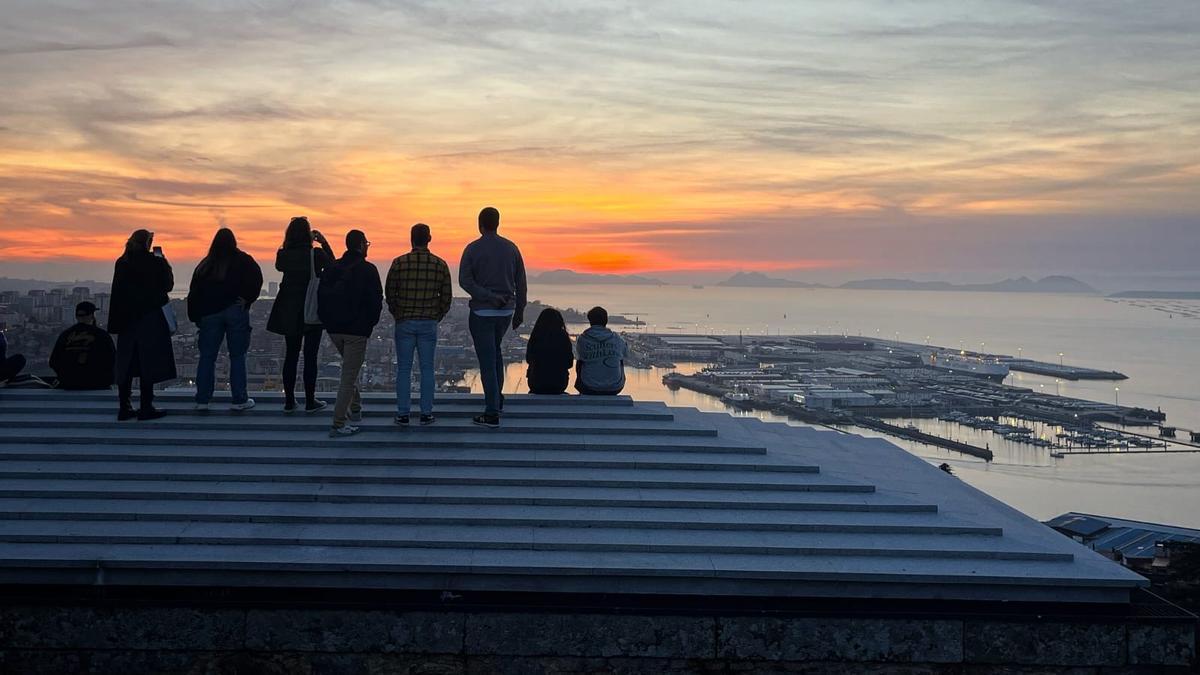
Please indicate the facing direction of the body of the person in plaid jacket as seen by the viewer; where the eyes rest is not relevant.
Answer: away from the camera

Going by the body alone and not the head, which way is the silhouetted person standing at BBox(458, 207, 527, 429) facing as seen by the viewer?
away from the camera

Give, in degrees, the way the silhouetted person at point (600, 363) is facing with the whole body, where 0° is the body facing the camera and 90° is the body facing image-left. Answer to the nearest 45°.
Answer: approximately 180°

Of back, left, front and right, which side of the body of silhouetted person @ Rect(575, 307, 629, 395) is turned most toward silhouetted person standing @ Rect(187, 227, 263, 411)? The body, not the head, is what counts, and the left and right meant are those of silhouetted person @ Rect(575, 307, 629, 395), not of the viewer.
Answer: left

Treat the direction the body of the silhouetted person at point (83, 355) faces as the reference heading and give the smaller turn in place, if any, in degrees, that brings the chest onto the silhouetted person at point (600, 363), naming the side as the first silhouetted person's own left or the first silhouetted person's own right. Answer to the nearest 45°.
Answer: approximately 135° to the first silhouetted person's own right

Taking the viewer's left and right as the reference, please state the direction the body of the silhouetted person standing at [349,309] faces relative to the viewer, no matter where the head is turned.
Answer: facing away from the viewer and to the right of the viewer

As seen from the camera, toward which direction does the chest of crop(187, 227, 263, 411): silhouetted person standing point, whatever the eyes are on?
away from the camera

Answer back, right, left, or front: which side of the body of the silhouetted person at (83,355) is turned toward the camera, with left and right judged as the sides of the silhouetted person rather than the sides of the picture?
back

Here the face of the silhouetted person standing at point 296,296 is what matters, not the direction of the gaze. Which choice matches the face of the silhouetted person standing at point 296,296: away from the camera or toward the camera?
away from the camera

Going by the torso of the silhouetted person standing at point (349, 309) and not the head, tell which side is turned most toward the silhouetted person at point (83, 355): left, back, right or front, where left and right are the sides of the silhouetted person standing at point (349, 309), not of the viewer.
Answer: left

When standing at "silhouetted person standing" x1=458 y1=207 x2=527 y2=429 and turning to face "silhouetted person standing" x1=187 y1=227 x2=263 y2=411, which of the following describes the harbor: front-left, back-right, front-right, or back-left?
back-right

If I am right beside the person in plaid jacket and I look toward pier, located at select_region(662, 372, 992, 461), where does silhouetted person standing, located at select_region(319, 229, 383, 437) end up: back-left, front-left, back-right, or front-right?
back-left

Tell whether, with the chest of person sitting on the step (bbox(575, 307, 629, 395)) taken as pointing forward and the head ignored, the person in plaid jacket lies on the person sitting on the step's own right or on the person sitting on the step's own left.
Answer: on the person sitting on the step's own left

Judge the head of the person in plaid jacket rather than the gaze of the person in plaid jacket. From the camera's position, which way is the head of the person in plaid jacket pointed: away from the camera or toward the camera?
away from the camera

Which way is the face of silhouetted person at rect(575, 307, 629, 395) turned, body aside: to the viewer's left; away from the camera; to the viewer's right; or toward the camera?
away from the camera
